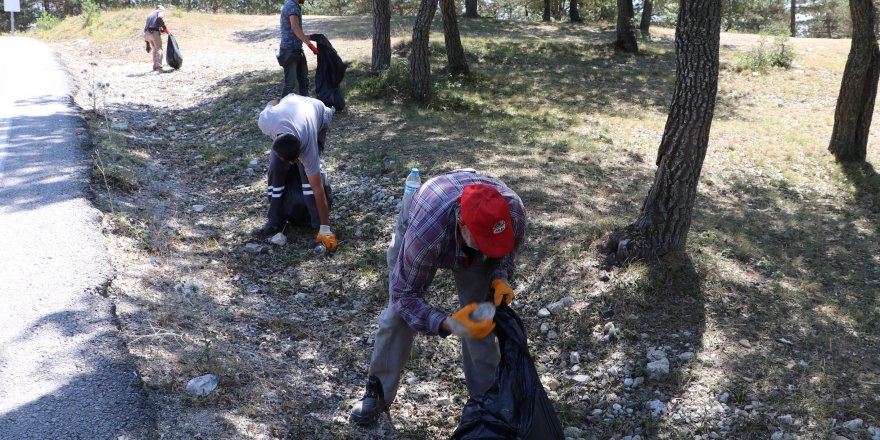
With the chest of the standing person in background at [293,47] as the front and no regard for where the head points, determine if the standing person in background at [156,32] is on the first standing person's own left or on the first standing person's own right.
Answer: on the first standing person's own left

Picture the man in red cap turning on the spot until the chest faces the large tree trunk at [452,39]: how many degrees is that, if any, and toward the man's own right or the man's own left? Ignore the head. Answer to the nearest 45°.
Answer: approximately 135° to the man's own left

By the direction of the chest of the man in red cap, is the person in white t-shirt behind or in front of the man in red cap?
behind

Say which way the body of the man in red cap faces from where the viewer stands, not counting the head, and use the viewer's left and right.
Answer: facing the viewer and to the right of the viewer

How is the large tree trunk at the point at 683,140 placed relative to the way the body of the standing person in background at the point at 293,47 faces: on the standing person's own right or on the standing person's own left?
on the standing person's own right
